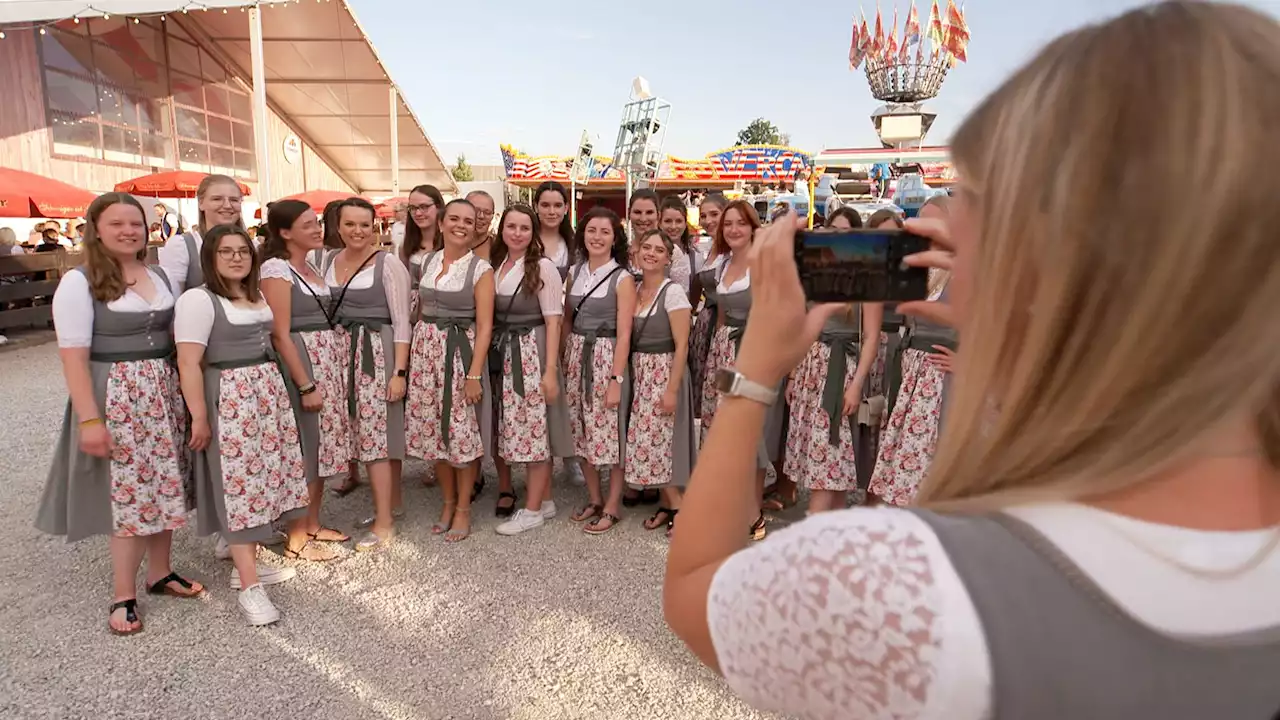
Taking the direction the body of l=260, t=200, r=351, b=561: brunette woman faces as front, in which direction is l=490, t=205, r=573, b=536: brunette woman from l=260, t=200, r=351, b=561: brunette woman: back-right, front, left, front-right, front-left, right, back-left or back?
front-left

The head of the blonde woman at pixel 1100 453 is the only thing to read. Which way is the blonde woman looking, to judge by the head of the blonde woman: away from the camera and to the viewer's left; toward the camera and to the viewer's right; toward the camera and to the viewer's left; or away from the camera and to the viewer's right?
away from the camera and to the viewer's left

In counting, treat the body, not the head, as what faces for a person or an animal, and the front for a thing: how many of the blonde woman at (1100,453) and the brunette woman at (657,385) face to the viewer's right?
0

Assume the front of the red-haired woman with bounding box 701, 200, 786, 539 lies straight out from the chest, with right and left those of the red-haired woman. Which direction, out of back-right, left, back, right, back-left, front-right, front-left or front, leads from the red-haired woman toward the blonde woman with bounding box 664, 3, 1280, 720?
front-left

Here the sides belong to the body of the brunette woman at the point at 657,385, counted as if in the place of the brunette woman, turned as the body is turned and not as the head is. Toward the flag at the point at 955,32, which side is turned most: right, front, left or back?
back

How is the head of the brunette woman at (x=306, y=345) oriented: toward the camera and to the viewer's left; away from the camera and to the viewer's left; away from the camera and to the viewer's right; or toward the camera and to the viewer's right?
toward the camera and to the viewer's right

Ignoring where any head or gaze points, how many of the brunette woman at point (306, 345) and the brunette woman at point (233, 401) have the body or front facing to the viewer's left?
0

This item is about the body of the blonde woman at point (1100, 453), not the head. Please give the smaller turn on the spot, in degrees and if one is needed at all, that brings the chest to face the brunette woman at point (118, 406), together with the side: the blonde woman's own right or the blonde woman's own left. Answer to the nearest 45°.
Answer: approximately 45° to the blonde woman's own left

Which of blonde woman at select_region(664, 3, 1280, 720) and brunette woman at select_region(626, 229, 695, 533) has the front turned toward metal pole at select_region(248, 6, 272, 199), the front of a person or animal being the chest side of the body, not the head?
the blonde woman

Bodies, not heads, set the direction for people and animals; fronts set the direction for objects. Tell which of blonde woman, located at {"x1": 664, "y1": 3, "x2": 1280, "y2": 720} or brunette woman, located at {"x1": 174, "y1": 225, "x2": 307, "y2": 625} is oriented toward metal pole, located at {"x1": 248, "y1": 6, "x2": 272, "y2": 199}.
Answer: the blonde woman

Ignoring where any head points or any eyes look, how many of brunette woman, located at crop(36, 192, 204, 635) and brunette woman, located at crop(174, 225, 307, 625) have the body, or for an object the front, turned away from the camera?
0

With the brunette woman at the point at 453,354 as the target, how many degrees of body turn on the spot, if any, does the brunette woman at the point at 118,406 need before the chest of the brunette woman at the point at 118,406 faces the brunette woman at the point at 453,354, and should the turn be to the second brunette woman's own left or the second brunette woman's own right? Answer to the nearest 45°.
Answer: approximately 45° to the second brunette woman's own left

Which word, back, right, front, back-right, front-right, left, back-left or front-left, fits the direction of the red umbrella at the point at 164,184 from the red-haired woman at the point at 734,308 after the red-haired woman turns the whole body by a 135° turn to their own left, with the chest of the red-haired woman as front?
back-left

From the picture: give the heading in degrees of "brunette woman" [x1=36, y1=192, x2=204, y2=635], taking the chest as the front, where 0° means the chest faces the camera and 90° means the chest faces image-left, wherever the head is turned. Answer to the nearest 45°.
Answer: approximately 315°
